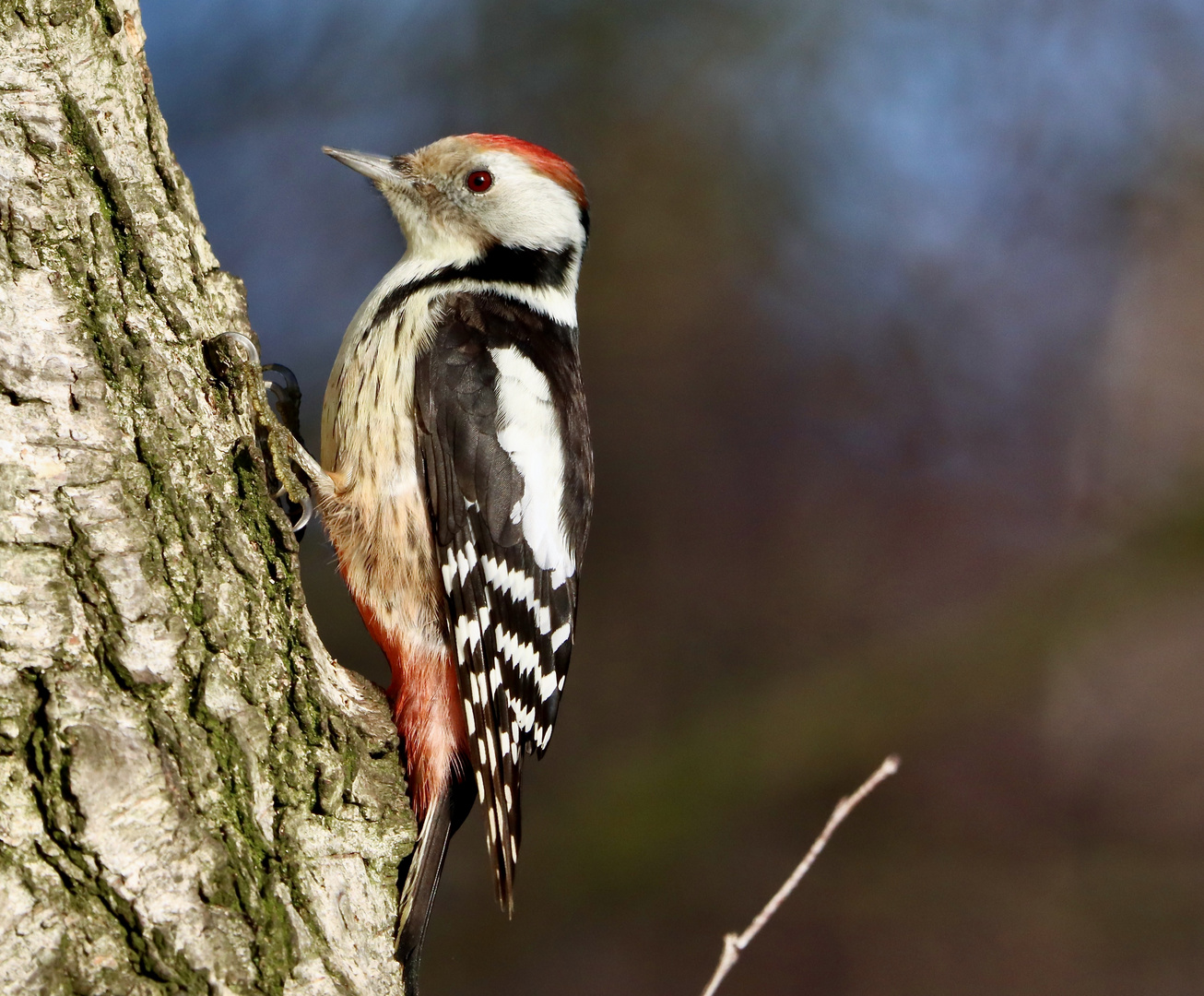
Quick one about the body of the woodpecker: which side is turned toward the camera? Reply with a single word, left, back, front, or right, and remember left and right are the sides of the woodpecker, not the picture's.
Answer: left
